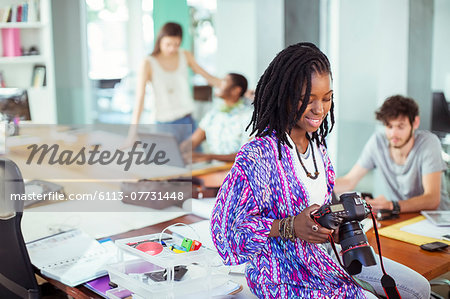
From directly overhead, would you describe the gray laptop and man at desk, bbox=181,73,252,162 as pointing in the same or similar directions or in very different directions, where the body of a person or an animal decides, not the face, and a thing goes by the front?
very different directions

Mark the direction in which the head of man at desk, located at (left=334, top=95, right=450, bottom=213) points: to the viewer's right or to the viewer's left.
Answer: to the viewer's left

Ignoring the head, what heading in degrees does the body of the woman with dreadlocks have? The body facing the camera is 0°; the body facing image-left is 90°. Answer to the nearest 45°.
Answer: approximately 315°

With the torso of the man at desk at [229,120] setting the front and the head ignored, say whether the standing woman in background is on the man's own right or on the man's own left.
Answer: on the man's own right

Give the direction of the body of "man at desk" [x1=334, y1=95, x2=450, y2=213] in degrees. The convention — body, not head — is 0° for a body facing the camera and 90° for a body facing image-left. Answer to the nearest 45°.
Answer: approximately 45°

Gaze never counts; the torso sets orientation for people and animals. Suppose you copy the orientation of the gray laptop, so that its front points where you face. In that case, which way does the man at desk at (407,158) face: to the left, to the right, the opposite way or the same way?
the opposite way

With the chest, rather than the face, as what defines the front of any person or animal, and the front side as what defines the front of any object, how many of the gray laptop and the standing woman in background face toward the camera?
1

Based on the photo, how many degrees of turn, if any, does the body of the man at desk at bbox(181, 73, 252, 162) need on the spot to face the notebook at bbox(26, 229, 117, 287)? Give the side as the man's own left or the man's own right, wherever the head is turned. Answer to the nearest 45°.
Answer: approximately 45° to the man's own left
